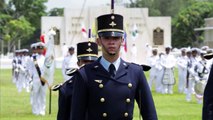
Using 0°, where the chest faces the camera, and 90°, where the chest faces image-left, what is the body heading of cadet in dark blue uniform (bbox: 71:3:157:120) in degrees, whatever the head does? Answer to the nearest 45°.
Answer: approximately 0°

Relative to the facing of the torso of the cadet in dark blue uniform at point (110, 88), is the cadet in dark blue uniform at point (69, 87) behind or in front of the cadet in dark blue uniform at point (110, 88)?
behind
